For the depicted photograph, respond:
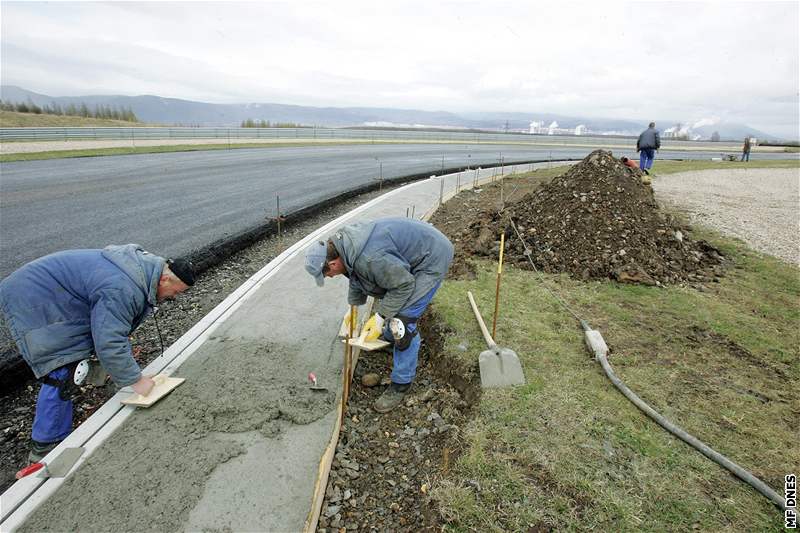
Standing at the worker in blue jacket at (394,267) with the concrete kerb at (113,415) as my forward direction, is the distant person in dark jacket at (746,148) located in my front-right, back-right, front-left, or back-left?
back-right

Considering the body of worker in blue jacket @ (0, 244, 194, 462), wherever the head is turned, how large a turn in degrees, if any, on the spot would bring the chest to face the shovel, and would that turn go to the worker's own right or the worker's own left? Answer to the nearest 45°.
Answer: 0° — they already face it

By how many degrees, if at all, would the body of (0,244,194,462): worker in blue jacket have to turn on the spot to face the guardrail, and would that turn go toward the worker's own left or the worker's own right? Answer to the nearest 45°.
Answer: approximately 90° to the worker's own left

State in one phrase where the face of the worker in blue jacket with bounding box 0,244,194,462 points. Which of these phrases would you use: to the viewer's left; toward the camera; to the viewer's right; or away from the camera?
to the viewer's right

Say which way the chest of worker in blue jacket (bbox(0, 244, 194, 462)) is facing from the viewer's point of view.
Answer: to the viewer's right

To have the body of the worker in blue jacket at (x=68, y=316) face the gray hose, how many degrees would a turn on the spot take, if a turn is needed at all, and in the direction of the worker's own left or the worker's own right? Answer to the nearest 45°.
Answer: approximately 45° to the worker's own right

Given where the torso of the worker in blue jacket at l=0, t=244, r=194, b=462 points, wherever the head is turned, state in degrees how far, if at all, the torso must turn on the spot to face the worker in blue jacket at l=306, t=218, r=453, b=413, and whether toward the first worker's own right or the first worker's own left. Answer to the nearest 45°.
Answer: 0° — they already face them

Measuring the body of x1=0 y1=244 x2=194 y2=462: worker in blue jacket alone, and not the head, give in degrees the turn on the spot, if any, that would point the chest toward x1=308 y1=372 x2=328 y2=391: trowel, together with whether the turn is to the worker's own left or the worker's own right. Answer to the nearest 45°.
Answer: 0° — they already face it

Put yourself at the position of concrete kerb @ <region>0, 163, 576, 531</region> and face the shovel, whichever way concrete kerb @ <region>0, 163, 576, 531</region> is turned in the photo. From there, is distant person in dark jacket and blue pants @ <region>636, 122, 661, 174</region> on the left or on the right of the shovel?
left

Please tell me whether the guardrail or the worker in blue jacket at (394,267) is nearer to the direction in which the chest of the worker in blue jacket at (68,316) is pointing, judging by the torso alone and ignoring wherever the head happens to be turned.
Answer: the worker in blue jacket
